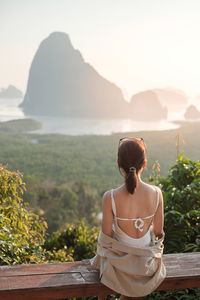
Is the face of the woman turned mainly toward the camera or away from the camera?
away from the camera

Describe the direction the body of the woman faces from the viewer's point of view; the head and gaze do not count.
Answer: away from the camera

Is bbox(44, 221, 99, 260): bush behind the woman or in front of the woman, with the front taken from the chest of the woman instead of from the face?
in front
